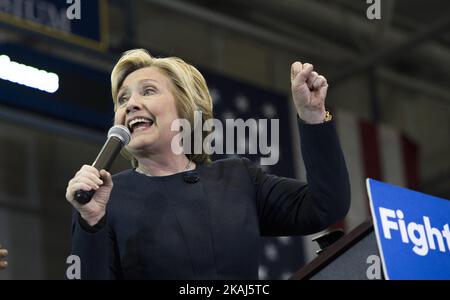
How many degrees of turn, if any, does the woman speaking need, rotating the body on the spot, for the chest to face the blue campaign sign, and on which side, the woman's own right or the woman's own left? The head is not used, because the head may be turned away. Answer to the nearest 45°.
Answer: approximately 90° to the woman's own left

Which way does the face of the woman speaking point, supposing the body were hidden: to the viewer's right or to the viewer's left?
to the viewer's left

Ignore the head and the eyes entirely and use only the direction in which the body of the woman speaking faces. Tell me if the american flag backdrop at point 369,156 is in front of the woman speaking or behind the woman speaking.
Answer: behind
